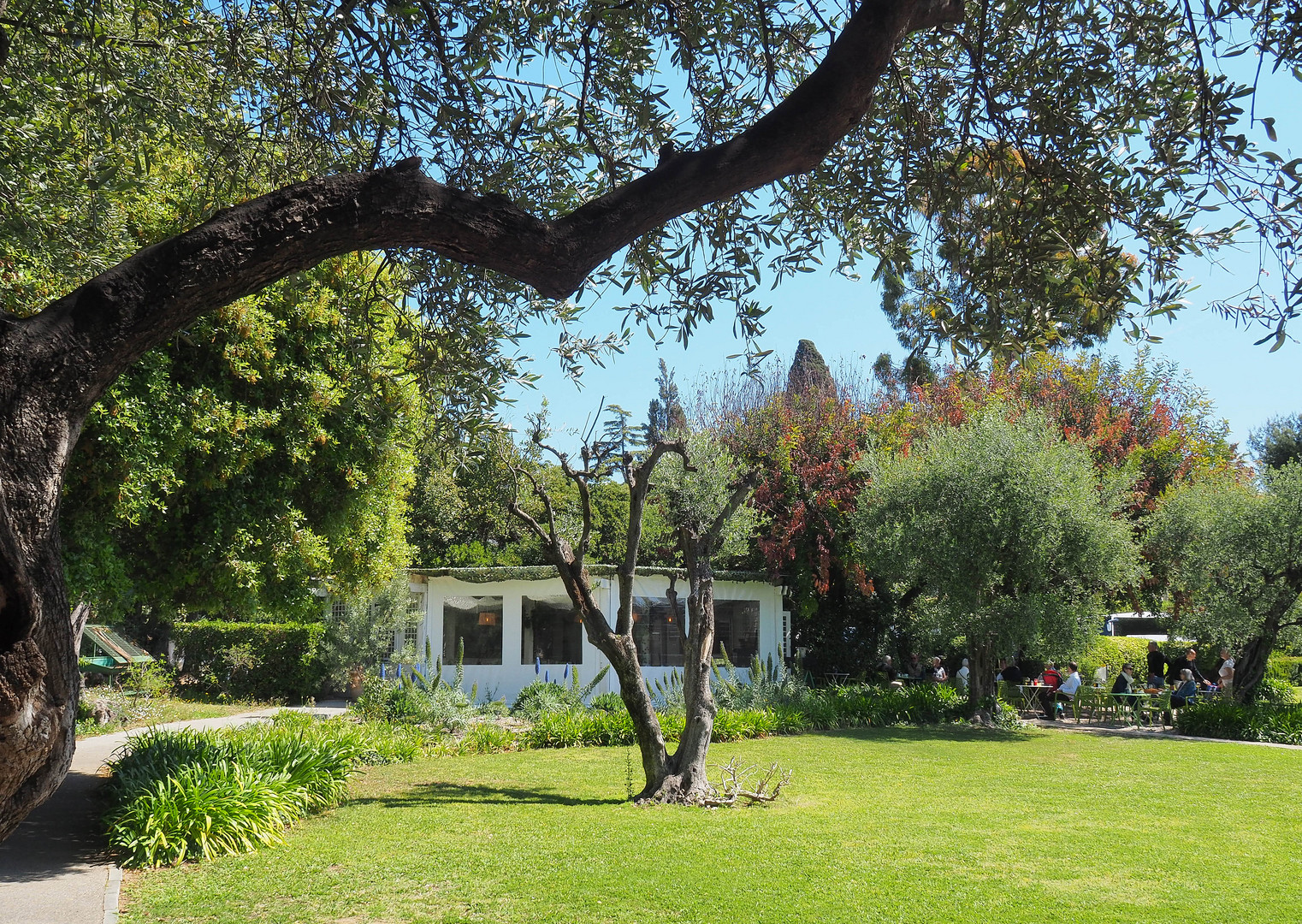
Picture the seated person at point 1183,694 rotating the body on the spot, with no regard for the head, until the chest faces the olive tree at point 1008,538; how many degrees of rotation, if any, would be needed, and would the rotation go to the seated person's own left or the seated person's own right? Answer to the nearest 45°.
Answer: approximately 45° to the seated person's own left

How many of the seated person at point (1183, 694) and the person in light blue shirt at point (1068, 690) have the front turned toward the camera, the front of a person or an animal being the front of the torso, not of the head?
0

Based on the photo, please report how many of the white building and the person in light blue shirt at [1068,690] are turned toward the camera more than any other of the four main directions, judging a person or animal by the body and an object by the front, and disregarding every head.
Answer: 1

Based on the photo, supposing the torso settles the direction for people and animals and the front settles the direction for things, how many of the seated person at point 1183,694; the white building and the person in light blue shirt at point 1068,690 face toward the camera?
1

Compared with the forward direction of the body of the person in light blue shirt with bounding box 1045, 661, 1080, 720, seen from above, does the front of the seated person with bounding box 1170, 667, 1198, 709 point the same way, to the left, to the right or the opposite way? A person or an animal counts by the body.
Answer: the same way

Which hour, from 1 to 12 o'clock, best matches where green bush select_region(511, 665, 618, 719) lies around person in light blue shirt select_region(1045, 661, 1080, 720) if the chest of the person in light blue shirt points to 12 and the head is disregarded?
The green bush is roughly at 11 o'clock from the person in light blue shirt.

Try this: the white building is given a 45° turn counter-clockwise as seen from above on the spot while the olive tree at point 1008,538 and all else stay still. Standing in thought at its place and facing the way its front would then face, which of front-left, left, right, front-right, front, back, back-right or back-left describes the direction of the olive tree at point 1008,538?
front

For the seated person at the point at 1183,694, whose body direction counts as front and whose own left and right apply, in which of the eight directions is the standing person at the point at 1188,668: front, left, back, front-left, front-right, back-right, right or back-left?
right

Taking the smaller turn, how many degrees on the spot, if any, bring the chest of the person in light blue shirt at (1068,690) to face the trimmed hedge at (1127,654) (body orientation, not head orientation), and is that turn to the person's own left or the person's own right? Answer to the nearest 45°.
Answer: approximately 90° to the person's own right

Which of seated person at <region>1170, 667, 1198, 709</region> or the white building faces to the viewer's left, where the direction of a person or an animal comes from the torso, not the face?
the seated person

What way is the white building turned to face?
toward the camera

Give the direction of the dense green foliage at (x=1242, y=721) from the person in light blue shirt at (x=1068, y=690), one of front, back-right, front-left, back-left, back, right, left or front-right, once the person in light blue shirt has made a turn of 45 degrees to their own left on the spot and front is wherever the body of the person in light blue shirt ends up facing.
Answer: left

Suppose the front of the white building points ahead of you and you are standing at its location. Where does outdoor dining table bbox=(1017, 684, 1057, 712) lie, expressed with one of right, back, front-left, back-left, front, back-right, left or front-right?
left

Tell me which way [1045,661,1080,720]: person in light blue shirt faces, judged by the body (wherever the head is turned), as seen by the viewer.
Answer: to the viewer's left

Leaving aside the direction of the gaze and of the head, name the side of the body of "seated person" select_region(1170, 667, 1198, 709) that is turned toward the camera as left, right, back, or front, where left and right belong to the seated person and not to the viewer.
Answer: left

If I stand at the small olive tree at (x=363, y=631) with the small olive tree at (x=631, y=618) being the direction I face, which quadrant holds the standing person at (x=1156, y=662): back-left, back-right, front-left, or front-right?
front-left

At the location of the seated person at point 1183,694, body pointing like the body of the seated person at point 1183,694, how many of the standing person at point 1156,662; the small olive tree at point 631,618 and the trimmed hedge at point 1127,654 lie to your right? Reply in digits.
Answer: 2
